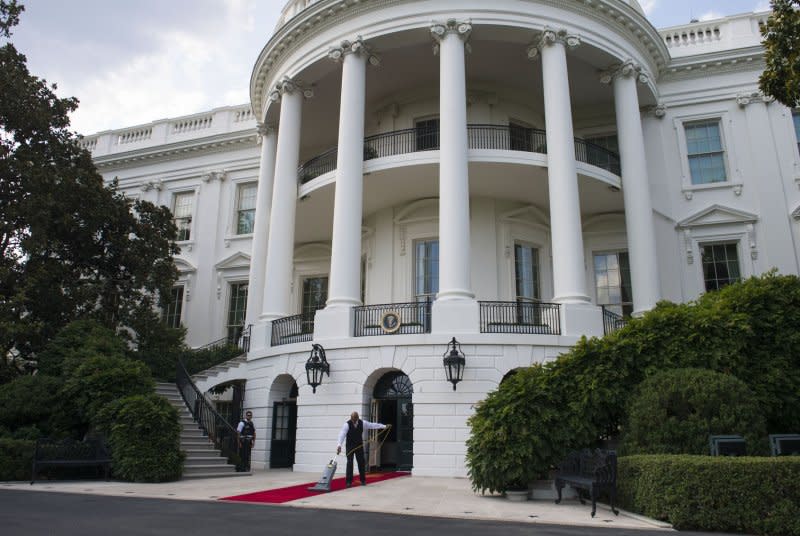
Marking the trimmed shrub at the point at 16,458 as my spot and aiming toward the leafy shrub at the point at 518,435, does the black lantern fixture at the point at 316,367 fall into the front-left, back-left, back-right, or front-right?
front-left

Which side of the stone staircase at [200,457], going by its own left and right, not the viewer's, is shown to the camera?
front

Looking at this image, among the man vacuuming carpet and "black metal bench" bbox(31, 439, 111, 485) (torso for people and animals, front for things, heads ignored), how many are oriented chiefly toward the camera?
2

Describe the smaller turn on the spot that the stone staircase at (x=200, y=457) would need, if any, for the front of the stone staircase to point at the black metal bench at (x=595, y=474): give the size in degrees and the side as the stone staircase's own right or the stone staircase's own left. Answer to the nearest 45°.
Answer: approximately 45° to the stone staircase's own left

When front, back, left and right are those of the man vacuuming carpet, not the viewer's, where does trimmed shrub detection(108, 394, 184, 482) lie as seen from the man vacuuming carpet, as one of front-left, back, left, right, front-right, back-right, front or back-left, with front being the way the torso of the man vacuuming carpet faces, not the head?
right

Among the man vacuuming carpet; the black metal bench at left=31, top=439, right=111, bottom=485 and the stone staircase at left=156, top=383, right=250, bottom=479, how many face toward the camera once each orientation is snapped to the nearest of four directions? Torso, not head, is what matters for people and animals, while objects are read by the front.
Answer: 3

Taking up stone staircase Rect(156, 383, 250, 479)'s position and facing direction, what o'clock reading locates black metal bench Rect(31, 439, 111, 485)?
The black metal bench is roughly at 2 o'clock from the stone staircase.

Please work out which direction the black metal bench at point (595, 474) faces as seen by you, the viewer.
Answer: facing the viewer and to the left of the viewer

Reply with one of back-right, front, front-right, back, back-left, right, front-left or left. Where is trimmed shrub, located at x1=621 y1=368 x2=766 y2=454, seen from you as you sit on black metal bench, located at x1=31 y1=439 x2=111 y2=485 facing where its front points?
front-left

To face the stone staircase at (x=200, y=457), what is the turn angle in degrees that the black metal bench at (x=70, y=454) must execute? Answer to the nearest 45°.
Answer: approximately 90° to its left

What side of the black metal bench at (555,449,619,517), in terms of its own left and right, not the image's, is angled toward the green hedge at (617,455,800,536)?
left

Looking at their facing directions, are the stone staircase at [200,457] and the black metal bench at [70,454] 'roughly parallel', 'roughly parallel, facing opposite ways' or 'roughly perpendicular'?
roughly parallel

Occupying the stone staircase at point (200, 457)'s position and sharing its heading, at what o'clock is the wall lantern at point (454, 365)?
The wall lantern is roughly at 10 o'clock from the stone staircase.

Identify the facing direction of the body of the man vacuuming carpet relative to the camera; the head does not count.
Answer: toward the camera
